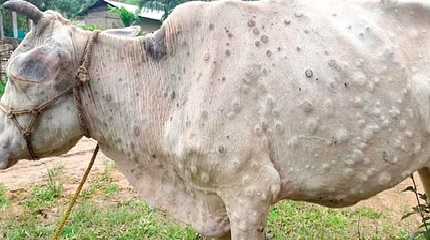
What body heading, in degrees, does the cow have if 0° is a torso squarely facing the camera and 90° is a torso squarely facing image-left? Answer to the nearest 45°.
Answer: approximately 90°

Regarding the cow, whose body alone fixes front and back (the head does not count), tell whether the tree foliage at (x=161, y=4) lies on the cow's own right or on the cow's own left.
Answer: on the cow's own right
